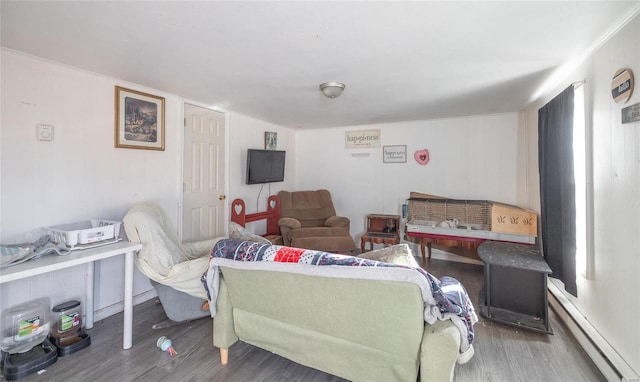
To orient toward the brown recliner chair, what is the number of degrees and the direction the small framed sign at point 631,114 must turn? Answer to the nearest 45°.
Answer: approximately 45° to its right

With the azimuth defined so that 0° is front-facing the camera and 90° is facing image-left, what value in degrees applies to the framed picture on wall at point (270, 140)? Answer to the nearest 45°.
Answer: approximately 315°

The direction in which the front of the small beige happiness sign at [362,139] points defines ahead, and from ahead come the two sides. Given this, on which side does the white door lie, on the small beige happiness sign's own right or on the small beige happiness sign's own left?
on the small beige happiness sign's own right

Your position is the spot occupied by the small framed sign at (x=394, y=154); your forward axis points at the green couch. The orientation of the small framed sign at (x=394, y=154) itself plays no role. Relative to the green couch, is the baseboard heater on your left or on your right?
left

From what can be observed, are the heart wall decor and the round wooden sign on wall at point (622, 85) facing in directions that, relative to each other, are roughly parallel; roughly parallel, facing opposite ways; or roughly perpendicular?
roughly perpendicular

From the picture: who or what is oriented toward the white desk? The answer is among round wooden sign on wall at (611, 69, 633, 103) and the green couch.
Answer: the round wooden sign on wall

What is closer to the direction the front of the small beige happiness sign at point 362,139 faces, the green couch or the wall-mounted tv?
the green couch

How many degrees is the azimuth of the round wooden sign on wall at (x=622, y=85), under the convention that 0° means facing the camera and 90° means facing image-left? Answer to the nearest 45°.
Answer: approximately 45°

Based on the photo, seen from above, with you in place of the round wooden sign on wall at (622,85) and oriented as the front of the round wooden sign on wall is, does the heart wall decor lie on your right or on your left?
on your right

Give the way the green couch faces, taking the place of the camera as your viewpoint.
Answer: facing away from the viewer and to the right of the viewer

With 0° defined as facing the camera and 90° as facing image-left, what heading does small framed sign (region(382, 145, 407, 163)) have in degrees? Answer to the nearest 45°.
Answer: approximately 0°
